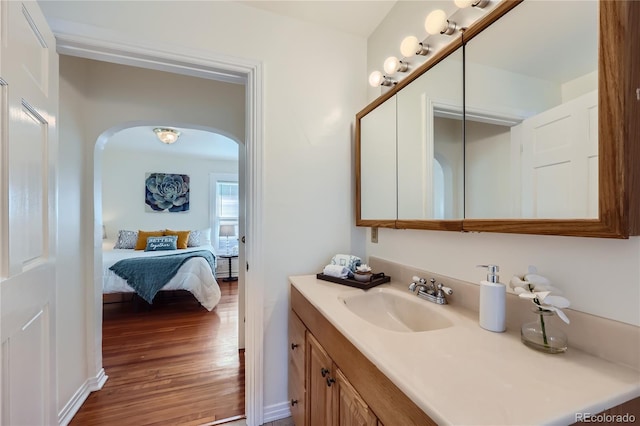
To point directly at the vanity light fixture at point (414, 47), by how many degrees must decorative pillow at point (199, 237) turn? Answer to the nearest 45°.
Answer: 0° — it already faces it

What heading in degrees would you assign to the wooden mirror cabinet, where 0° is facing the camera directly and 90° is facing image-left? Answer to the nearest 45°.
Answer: approximately 45°

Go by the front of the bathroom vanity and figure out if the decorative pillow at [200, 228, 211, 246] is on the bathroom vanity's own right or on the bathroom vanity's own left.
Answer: on the bathroom vanity's own right

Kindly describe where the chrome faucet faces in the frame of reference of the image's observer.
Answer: facing the viewer and to the left of the viewer

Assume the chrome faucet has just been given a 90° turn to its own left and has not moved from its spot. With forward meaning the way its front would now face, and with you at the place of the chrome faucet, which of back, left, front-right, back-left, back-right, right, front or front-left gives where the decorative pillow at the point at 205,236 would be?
back

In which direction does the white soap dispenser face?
to the viewer's left

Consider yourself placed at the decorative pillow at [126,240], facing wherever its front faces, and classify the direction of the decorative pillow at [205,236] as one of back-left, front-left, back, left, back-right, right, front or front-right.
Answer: left

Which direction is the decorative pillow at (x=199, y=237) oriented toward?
toward the camera

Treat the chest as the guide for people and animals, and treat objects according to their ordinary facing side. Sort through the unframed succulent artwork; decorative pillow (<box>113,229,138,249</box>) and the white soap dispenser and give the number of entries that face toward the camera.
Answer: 2

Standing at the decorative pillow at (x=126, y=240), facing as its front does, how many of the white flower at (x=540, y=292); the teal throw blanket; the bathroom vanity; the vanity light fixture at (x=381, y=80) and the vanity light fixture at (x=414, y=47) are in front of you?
5

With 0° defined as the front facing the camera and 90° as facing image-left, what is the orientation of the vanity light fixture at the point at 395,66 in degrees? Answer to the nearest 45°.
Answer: approximately 45°

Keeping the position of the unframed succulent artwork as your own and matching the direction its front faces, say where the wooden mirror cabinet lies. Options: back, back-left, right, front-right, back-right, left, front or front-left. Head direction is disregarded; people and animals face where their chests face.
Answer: front
